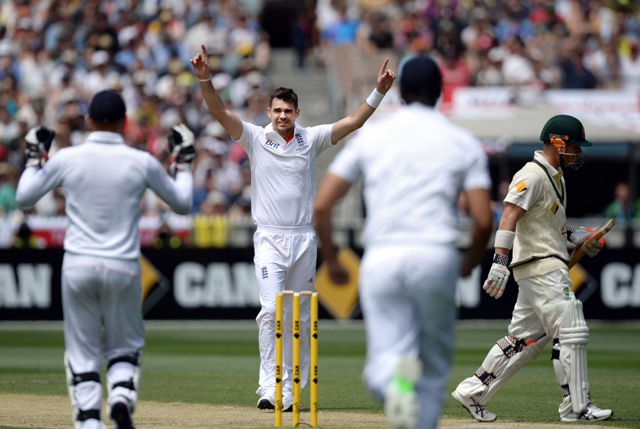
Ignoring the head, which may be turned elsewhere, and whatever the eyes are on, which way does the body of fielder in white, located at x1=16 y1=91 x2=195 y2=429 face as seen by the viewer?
away from the camera

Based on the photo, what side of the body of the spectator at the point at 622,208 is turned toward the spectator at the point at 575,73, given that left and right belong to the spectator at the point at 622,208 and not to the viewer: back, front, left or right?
back

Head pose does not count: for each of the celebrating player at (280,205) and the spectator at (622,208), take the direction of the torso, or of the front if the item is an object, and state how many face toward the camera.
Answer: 2

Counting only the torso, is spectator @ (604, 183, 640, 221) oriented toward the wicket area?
yes

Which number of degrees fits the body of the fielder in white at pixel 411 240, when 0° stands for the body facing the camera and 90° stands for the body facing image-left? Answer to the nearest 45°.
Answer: approximately 180°

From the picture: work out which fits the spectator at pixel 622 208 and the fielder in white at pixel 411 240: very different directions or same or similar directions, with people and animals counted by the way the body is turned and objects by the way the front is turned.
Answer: very different directions

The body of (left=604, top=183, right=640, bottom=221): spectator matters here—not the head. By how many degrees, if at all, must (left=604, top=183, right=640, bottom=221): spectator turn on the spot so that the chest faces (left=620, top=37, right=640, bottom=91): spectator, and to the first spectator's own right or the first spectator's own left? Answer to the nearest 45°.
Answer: approximately 180°

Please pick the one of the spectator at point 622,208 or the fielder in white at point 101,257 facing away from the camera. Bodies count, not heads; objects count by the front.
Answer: the fielder in white

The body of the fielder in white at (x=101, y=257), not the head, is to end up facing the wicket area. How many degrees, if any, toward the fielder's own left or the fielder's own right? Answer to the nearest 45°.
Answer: approximately 45° to the fielder's own right

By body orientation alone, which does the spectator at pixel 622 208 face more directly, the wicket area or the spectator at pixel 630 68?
the wicket area

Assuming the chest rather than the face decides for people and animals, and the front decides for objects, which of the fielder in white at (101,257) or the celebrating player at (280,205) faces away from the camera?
the fielder in white
